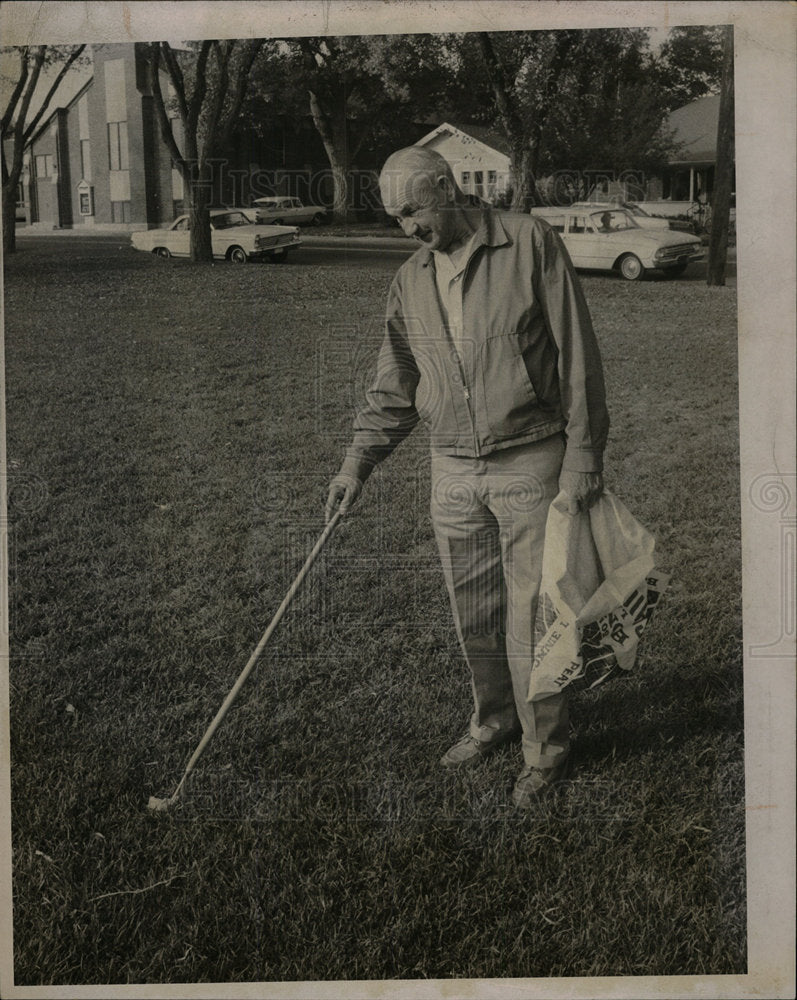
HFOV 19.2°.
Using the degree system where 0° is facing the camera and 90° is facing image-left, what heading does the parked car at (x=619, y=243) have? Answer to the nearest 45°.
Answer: approximately 315°

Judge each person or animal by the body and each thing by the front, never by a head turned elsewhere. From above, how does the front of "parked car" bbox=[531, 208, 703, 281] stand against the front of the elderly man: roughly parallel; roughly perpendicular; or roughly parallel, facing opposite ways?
roughly perpendicular

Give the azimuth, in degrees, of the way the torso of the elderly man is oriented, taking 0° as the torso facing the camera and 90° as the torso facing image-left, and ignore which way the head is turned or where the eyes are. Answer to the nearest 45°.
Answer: approximately 45°
